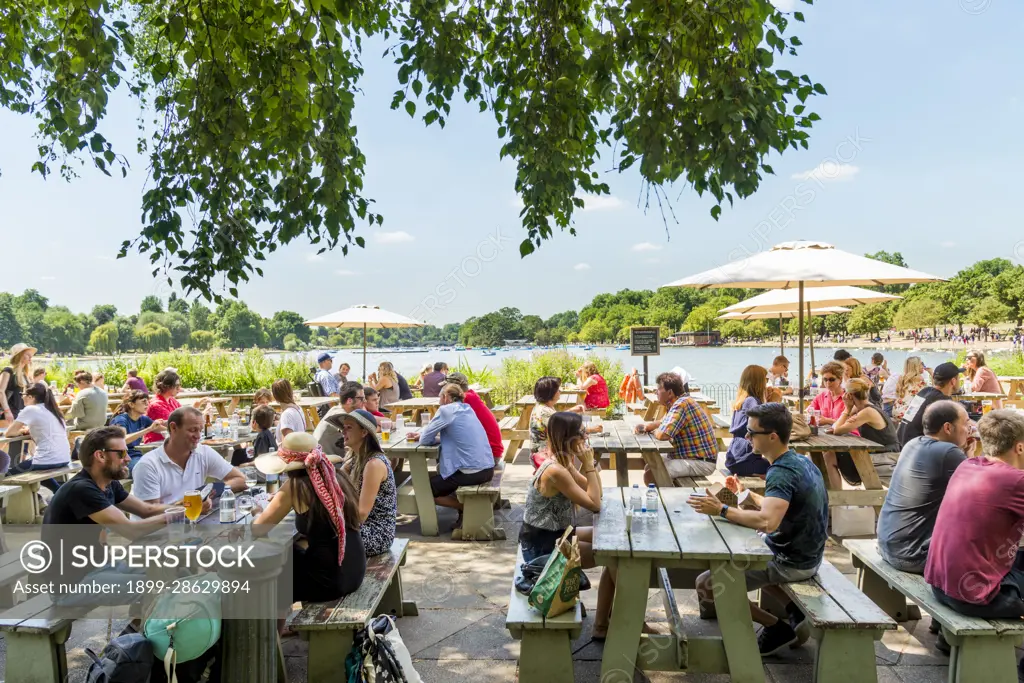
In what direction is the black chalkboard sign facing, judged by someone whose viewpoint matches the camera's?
facing the viewer

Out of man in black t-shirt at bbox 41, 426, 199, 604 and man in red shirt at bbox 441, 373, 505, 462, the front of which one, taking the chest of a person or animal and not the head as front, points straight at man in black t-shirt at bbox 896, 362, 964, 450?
man in black t-shirt at bbox 41, 426, 199, 604

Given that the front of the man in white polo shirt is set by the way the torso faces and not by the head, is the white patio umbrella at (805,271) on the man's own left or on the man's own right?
on the man's own left

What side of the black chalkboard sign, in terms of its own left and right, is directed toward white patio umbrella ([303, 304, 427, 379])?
right

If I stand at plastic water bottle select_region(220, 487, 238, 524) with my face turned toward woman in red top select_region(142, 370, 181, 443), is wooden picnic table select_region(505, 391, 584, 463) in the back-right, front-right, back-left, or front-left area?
front-right

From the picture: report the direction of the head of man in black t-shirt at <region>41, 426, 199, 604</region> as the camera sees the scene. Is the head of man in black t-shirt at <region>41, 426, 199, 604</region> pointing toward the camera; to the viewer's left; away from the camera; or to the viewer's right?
to the viewer's right

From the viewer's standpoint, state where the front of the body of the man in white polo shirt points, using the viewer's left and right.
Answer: facing the viewer and to the right of the viewer

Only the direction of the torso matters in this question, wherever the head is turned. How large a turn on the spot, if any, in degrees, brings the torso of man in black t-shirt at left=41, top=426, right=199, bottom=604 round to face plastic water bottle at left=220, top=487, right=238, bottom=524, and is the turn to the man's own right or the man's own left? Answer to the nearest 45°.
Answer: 0° — they already face it

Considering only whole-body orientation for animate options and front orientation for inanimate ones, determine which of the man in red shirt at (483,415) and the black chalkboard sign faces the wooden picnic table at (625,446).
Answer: the black chalkboard sign

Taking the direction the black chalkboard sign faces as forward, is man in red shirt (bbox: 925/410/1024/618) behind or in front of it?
in front

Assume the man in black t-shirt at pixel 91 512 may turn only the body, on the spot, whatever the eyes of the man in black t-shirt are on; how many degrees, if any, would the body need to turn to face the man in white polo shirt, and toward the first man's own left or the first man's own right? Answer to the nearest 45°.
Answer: approximately 45° to the first man's own left

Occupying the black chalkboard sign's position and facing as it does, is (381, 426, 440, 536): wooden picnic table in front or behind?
in front
